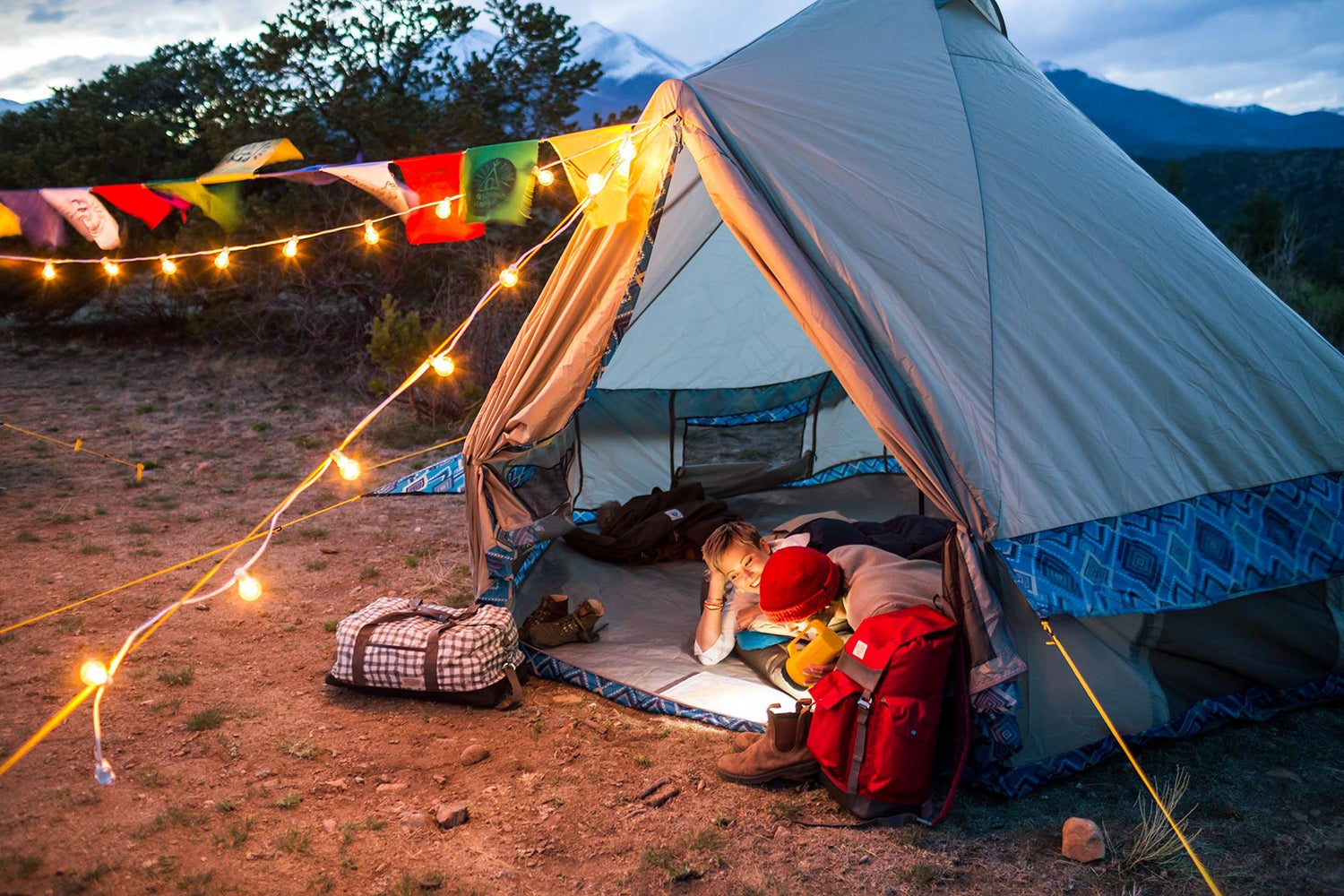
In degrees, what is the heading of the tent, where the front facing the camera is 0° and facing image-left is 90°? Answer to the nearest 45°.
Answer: approximately 45°

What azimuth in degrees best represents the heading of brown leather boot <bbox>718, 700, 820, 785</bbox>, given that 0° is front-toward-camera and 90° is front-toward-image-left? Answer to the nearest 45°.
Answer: approximately 90°

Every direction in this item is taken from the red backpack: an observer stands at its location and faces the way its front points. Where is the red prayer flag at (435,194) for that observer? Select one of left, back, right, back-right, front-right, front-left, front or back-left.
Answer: right

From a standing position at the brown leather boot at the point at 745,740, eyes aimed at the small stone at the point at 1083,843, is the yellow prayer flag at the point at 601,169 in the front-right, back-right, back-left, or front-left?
back-left

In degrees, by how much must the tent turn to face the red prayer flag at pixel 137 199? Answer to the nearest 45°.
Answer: approximately 45° to its right

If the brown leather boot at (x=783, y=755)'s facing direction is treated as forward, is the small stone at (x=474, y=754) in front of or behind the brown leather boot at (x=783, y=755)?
in front

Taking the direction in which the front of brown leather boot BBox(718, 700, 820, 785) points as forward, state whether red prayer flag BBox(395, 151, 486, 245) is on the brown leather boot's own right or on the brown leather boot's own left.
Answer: on the brown leather boot's own right

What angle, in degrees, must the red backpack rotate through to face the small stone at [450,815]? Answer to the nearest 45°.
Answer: approximately 45° to its right

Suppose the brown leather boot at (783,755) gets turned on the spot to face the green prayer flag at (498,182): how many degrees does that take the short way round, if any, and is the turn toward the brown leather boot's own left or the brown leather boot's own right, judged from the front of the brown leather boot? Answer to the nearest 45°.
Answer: approximately 45° to the brown leather boot's own right
